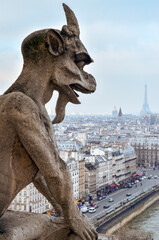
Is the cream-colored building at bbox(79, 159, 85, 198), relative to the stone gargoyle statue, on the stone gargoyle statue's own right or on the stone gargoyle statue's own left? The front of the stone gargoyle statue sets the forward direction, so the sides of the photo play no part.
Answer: on the stone gargoyle statue's own left

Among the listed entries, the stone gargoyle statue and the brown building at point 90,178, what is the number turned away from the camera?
0

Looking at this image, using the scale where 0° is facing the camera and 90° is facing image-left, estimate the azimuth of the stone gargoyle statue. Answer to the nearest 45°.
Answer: approximately 270°

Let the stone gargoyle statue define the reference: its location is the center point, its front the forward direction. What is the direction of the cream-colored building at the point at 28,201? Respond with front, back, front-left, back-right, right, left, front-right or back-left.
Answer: left

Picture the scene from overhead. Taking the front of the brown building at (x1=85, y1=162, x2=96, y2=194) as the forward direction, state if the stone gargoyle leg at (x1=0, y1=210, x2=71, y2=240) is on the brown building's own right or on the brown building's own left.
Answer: on the brown building's own right

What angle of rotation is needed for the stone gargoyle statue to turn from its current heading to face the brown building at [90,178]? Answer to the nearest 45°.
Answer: approximately 90° to its left

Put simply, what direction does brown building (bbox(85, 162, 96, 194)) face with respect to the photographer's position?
facing the viewer and to the right of the viewer

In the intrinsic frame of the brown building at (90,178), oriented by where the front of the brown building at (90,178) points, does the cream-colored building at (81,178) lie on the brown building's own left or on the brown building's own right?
on the brown building's own right
